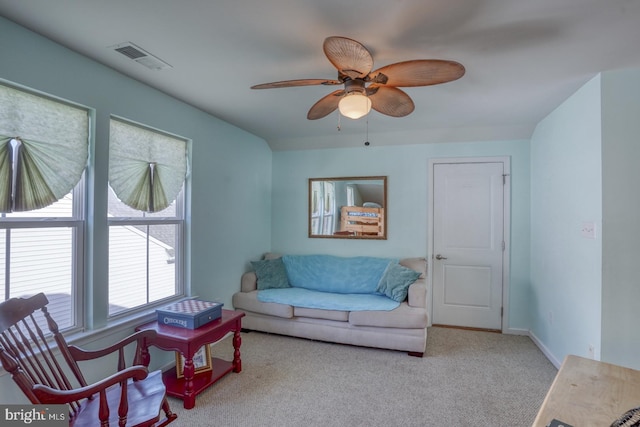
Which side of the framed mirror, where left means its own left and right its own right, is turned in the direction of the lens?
front

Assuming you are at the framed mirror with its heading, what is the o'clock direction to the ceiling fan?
The ceiling fan is roughly at 12 o'clock from the framed mirror.

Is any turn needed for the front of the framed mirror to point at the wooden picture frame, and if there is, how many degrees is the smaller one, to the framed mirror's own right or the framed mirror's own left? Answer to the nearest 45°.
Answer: approximately 45° to the framed mirror's own right

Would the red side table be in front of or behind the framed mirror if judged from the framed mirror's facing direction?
in front

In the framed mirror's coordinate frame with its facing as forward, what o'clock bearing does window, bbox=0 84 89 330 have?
The window is roughly at 1 o'clock from the framed mirror.

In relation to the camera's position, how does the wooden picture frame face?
facing the viewer and to the right of the viewer

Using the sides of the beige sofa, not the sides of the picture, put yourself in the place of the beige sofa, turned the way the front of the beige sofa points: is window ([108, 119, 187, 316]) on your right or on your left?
on your right

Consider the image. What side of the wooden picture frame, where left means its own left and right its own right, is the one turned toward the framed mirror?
left

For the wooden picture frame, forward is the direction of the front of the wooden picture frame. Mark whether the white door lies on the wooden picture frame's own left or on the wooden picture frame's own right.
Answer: on the wooden picture frame's own left

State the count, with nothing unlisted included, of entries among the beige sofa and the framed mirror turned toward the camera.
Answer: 2

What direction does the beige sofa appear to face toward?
toward the camera
